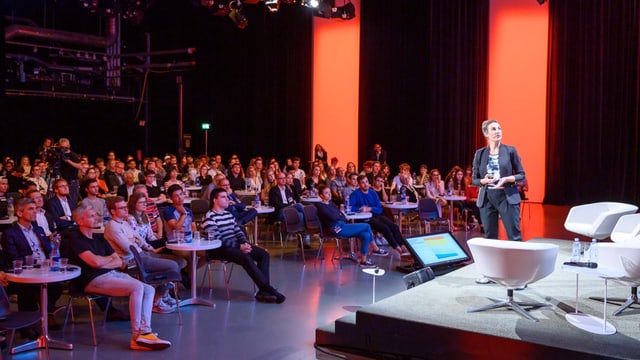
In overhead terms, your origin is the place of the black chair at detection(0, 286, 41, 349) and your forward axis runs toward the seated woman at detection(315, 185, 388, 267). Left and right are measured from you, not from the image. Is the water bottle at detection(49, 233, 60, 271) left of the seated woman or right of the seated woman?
left

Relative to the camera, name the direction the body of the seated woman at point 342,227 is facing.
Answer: to the viewer's right

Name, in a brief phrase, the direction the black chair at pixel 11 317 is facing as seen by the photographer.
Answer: facing to the right of the viewer

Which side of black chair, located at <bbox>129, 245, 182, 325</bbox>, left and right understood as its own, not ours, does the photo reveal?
right

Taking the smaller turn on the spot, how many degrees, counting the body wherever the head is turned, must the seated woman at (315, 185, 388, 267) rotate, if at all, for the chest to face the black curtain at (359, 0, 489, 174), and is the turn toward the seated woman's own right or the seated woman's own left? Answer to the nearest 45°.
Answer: approximately 90° to the seated woman's own left

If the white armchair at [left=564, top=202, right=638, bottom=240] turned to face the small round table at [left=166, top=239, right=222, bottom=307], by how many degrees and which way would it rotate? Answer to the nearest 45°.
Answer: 0° — it already faces it

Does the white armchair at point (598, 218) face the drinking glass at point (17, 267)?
yes
